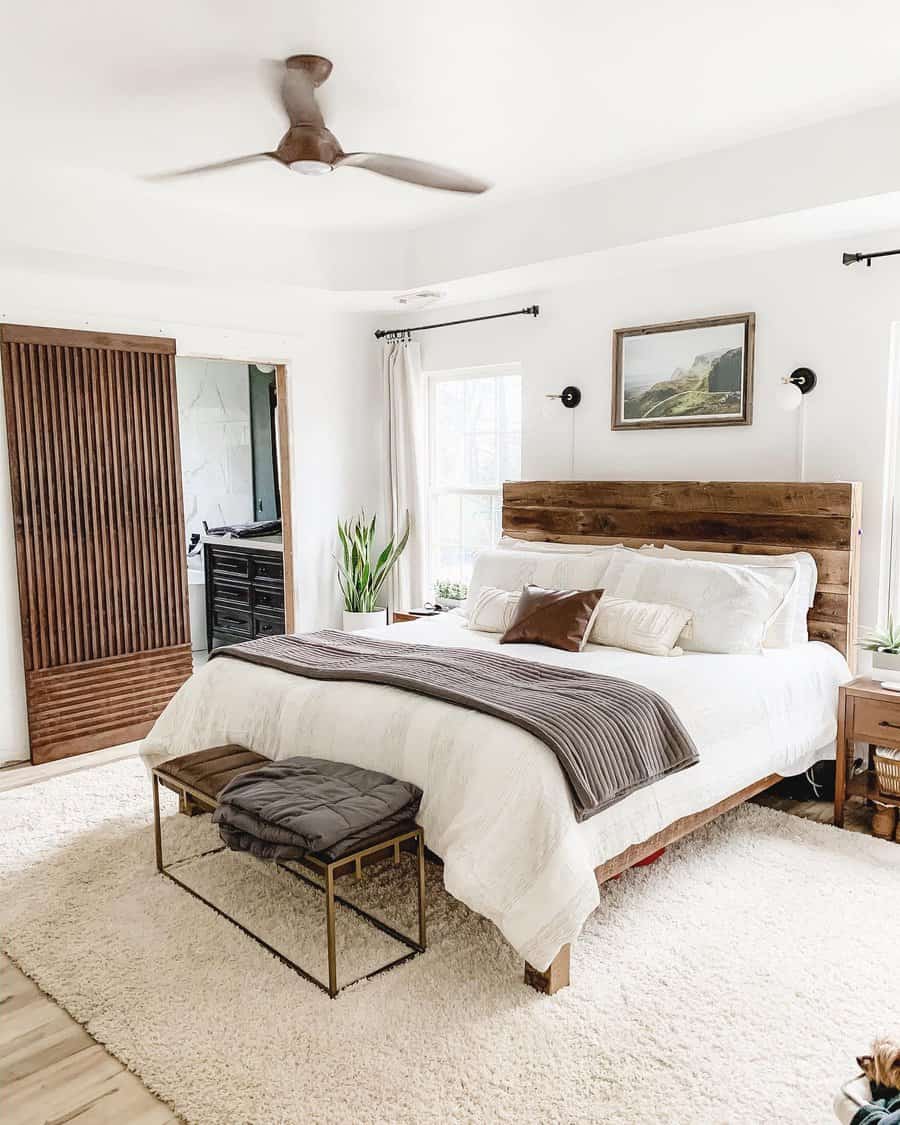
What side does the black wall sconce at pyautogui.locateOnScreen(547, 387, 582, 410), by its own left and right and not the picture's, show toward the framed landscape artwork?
left

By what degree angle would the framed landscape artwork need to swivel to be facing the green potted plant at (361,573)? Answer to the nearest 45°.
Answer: approximately 45° to its right
